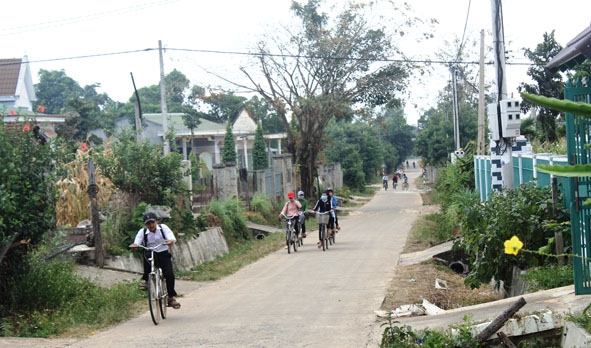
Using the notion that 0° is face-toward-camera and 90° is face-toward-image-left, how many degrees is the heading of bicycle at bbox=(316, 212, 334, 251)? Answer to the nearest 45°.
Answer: approximately 0°

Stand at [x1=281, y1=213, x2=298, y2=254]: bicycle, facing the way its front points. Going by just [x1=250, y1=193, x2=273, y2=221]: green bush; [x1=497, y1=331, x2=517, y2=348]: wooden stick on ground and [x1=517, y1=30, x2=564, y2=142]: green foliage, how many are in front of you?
1

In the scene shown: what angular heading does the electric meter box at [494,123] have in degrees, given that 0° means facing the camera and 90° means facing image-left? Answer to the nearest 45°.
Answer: approximately 45°

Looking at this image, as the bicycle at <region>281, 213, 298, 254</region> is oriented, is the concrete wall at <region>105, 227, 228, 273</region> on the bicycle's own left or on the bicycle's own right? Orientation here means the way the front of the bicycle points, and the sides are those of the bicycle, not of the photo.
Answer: on the bicycle's own right

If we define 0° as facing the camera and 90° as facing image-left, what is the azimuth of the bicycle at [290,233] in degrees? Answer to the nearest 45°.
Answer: approximately 0°

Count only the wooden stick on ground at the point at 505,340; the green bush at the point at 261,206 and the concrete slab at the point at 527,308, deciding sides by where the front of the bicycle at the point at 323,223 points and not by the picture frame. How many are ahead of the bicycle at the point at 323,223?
2

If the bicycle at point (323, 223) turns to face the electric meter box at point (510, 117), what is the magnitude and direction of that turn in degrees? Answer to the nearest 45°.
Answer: approximately 45° to its left

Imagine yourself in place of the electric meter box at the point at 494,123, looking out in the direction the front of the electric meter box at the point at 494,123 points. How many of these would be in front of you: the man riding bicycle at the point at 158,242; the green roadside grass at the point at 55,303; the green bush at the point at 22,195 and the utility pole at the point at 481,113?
3

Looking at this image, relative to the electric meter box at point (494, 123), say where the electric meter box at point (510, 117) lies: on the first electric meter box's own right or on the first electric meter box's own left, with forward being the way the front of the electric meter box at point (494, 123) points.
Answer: on the first electric meter box's own left

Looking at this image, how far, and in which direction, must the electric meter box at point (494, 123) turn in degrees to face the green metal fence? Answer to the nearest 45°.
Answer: approximately 45° to its left

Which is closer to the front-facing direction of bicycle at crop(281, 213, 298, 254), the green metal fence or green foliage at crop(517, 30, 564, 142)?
the green metal fence

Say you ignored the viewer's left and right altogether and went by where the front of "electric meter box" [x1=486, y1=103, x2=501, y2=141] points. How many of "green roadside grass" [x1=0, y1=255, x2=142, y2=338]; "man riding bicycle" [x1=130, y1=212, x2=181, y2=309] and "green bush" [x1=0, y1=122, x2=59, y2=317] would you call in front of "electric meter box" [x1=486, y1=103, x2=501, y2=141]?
3

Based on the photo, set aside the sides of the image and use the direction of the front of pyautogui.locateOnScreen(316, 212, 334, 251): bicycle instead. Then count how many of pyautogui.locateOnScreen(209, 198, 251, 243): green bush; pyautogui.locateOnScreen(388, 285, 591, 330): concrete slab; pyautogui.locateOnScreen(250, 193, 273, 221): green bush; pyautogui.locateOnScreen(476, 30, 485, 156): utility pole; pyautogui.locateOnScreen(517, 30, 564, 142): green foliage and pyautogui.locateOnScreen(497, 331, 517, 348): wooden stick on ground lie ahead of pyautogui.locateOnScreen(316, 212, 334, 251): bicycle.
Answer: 2

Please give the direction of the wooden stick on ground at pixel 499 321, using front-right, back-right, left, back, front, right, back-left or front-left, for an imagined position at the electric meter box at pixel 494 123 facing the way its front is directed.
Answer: front-left
